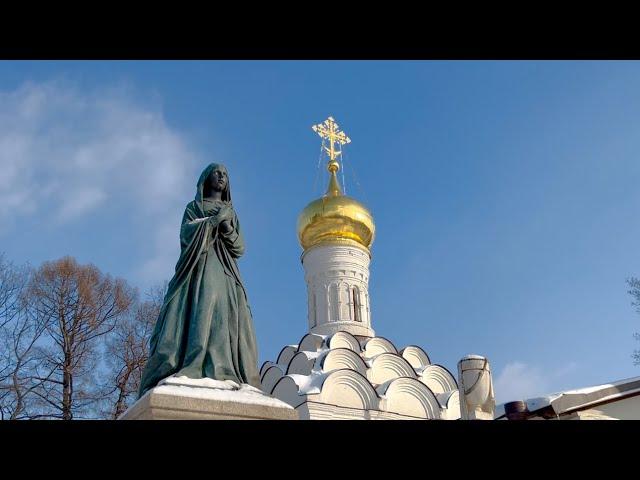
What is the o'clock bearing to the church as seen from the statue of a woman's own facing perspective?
The church is roughly at 8 o'clock from the statue of a woman.

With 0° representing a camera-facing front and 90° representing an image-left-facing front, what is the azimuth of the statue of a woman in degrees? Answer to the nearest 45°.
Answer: approximately 315°

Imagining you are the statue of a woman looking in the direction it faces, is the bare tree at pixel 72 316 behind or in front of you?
behind
